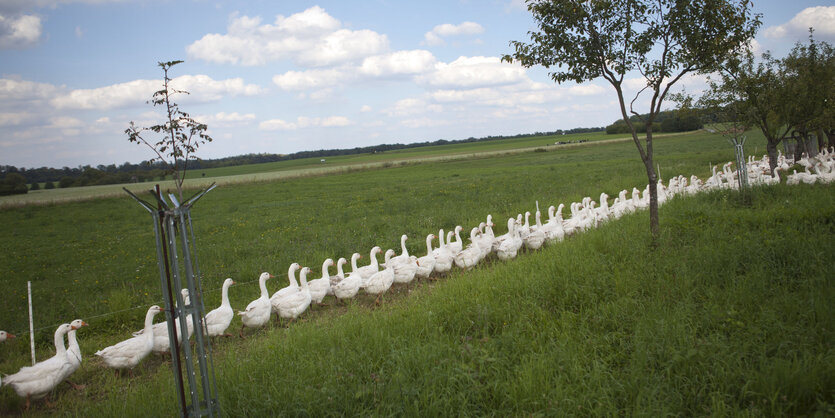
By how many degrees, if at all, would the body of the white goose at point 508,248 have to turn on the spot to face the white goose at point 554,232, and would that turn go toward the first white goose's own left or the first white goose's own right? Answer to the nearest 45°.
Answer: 0° — it already faces it

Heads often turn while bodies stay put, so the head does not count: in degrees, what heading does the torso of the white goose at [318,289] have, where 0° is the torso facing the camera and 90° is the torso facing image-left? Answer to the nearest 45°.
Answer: approximately 225°

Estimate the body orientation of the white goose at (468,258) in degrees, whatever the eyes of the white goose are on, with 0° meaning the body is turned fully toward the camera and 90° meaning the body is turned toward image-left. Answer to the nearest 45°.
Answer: approximately 225°

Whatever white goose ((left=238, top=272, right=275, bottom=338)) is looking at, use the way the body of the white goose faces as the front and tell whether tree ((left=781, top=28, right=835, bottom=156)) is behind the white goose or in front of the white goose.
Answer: in front

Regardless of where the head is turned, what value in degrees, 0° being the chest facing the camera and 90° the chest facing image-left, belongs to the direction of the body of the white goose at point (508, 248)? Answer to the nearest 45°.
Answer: approximately 225°

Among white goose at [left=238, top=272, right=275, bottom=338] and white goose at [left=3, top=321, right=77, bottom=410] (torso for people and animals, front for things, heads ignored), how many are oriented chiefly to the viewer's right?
2

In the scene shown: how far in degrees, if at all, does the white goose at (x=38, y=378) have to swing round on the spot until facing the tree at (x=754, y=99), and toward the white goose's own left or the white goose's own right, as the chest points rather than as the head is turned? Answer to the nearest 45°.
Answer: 0° — it already faces it

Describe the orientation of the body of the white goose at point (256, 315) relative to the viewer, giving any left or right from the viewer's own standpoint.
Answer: facing to the right of the viewer

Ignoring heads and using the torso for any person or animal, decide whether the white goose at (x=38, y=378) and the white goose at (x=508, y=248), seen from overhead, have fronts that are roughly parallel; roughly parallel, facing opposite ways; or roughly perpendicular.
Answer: roughly parallel

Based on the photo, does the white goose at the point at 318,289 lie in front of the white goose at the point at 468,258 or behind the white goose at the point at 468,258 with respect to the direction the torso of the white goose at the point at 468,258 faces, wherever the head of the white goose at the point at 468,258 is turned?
behind

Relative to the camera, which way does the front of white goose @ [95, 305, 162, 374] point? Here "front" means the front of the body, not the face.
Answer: to the viewer's right

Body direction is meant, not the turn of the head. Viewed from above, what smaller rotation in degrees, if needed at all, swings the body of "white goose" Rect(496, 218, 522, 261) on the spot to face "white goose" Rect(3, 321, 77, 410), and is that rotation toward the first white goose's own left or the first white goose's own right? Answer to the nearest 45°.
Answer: approximately 180°

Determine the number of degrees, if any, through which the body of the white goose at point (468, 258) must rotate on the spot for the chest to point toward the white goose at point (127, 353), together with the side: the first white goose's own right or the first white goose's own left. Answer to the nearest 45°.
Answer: approximately 180°

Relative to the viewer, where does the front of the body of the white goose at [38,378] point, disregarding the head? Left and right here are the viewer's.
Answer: facing to the right of the viewer
